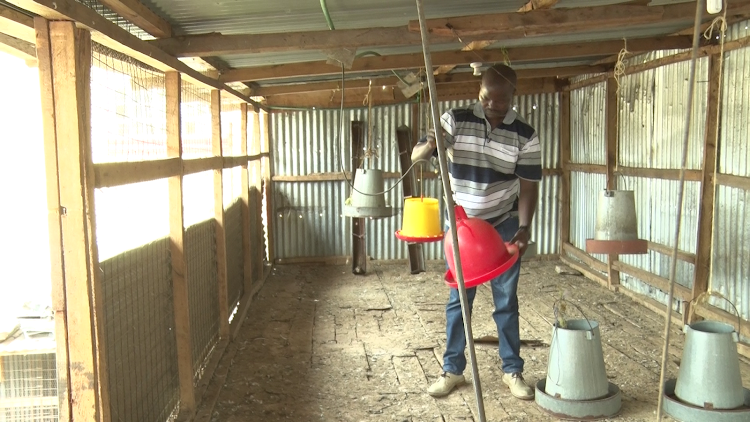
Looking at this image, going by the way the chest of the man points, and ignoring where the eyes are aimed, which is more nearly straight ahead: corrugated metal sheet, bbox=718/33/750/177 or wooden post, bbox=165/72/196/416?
the wooden post

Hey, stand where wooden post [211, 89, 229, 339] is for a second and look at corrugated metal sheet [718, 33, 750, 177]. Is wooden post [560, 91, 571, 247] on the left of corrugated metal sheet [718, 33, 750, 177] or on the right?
left

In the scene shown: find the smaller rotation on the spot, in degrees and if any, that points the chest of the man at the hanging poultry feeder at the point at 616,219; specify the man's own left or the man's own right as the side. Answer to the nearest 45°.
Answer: approximately 135° to the man's own left

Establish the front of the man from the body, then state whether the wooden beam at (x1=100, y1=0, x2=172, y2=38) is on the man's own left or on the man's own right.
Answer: on the man's own right

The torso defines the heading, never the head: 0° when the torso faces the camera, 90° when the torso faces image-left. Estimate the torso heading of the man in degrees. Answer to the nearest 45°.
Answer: approximately 0°

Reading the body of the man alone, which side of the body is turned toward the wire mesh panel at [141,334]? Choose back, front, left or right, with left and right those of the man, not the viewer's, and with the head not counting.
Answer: right

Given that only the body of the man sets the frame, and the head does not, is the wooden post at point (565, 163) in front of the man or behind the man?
behind

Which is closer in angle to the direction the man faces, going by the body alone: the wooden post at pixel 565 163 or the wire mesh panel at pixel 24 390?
the wire mesh panel
